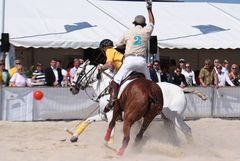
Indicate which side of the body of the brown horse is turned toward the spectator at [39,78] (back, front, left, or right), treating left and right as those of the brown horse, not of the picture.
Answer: front

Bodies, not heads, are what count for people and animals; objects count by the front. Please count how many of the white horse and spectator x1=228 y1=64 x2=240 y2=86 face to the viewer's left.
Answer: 1

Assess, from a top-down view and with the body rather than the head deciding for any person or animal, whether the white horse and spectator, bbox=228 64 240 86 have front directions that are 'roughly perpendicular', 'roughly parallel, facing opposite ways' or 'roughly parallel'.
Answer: roughly perpendicular

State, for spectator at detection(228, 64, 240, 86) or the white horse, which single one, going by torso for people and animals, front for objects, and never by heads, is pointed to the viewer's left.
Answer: the white horse

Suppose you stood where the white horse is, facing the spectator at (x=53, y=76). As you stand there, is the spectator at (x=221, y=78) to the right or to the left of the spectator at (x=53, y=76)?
right

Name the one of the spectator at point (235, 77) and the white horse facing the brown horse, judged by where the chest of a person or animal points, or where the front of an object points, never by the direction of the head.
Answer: the spectator

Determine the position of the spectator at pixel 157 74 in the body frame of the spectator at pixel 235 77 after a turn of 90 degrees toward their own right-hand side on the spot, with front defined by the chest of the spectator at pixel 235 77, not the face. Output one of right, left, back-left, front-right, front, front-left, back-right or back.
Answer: front-left

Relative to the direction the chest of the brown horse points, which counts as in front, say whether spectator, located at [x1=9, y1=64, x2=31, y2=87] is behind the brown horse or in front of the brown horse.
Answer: in front

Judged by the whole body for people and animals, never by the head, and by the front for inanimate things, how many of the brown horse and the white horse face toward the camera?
0

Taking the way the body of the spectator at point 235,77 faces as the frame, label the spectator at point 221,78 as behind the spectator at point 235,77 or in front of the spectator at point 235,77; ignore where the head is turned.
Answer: in front

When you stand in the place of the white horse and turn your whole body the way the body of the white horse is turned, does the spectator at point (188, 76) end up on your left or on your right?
on your right

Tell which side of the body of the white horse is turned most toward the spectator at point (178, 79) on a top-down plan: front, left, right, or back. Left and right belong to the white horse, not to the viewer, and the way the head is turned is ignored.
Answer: right

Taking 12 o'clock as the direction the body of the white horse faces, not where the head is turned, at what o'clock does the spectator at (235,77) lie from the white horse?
The spectator is roughly at 4 o'clock from the white horse.

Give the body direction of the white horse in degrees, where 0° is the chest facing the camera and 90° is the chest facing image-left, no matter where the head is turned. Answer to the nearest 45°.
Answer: approximately 90°
